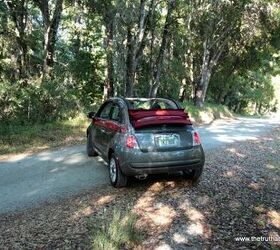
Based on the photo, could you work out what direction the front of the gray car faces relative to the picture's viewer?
facing away from the viewer and to the left of the viewer
